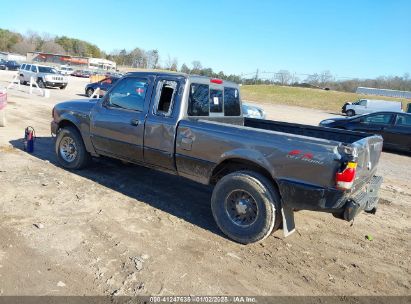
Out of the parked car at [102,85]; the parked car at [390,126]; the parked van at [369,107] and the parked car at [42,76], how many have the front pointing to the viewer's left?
3

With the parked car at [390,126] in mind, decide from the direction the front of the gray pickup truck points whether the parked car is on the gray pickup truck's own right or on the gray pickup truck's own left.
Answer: on the gray pickup truck's own right

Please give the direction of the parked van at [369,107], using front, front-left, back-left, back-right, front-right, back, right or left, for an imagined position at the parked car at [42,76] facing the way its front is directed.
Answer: front-left

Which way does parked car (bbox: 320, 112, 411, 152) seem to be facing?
to the viewer's left

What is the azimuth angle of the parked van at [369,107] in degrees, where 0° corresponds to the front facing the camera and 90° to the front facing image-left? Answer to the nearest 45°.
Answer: approximately 90°

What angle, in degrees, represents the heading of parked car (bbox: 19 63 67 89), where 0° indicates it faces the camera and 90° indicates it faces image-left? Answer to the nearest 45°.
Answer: approximately 315°

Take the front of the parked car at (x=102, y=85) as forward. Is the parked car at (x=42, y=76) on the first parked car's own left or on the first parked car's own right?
on the first parked car's own right

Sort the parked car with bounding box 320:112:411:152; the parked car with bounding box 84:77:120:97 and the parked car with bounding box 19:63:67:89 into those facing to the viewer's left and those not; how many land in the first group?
2

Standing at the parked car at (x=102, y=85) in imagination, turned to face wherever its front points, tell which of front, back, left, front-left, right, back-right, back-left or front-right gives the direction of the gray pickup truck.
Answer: left

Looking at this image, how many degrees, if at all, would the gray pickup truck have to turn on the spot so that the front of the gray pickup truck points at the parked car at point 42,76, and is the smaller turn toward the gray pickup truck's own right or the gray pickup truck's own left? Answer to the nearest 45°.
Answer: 0° — it already faces it

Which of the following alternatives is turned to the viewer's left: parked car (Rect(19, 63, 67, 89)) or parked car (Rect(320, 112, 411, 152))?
parked car (Rect(320, 112, 411, 152))

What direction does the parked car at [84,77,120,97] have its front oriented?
to the viewer's left
